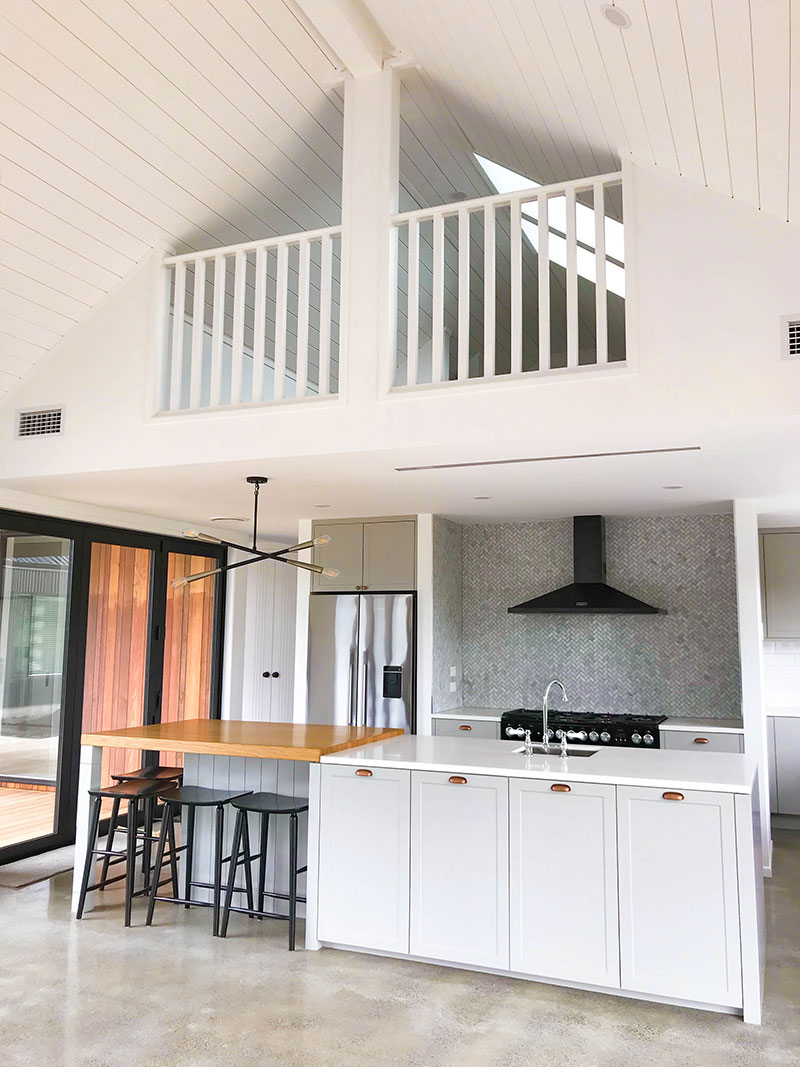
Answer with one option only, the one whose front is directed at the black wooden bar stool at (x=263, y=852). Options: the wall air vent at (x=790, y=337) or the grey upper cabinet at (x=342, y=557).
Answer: the grey upper cabinet

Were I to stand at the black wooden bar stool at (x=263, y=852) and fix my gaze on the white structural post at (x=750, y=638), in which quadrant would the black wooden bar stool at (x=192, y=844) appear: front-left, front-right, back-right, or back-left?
back-left

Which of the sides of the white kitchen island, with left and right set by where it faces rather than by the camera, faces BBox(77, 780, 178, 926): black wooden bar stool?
right

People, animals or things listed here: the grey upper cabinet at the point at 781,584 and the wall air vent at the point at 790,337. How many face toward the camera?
2

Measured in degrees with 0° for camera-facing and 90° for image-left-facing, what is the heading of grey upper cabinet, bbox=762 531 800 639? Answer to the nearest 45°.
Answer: approximately 0°

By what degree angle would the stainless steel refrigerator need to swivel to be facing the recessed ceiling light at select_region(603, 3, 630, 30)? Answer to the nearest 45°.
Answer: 0° — it already faces it

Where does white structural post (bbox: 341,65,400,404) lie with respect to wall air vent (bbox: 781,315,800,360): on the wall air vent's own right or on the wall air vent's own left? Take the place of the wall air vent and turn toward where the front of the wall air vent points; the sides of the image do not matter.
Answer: on the wall air vent's own right

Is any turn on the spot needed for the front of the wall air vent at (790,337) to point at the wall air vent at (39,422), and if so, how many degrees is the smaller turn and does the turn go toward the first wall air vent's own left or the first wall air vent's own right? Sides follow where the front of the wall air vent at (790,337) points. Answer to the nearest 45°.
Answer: approximately 90° to the first wall air vent's own right

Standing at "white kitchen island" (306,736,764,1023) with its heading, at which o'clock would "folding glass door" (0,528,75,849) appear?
The folding glass door is roughly at 4 o'clock from the white kitchen island.
